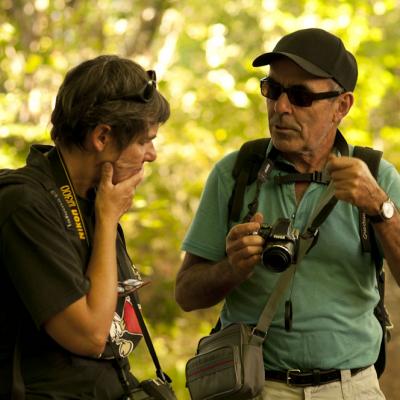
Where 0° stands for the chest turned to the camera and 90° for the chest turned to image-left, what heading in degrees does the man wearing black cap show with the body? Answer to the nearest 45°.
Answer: approximately 45°

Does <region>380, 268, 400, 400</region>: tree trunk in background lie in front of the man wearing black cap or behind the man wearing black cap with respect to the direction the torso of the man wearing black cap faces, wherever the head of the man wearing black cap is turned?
behind
